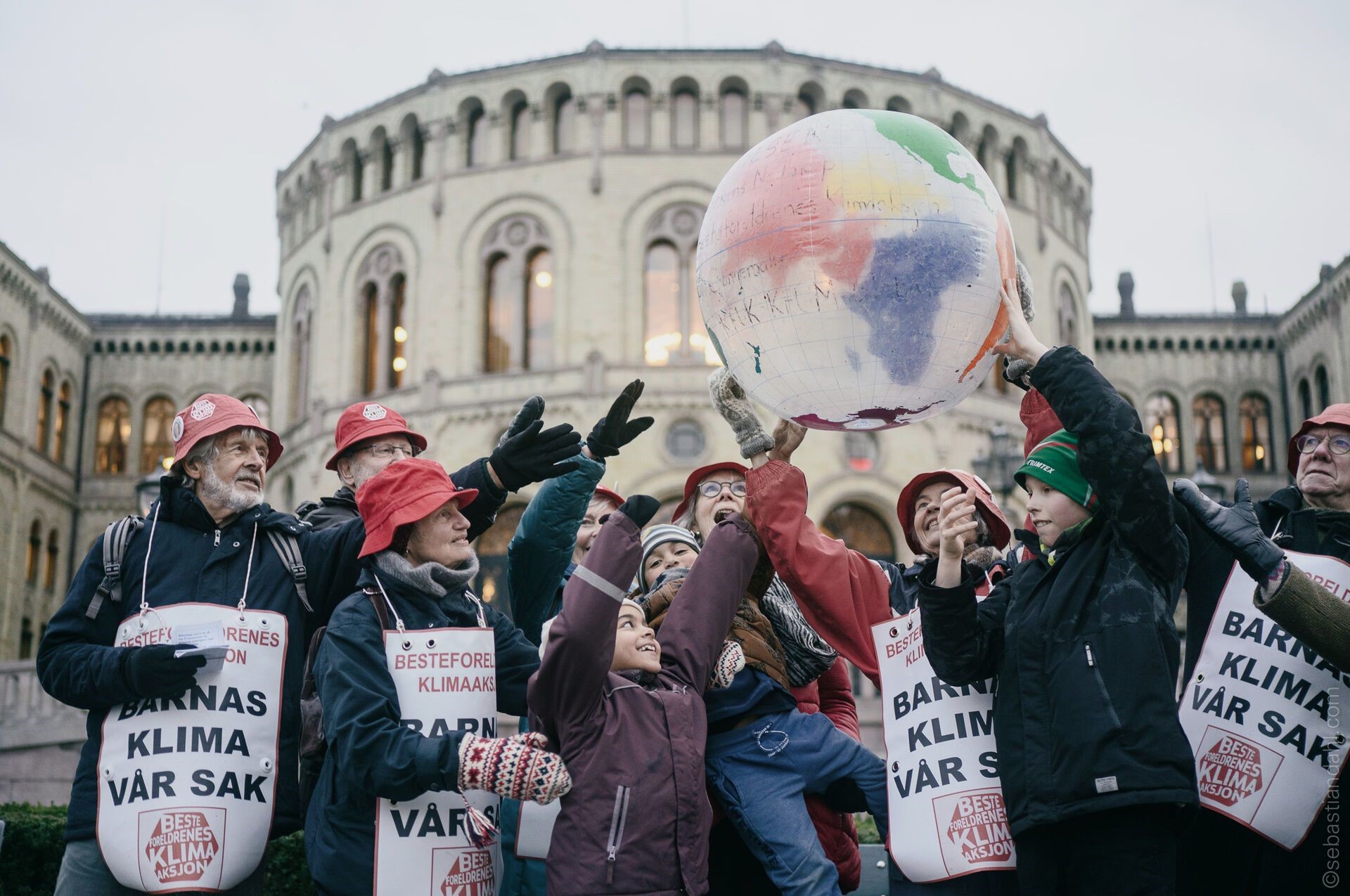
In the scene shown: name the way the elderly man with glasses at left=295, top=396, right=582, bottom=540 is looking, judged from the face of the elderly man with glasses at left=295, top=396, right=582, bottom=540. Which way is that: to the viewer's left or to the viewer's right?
to the viewer's right

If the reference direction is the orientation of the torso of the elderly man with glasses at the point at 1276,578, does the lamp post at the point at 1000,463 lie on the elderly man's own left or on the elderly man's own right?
on the elderly man's own right

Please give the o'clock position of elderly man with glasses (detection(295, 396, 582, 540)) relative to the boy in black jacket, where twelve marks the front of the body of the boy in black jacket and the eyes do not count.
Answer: The elderly man with glasses is roughly at 2 o'clock from the boy in black jacket.

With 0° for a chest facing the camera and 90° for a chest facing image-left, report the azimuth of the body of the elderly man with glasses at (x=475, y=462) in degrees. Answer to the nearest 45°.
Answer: approximately 315°

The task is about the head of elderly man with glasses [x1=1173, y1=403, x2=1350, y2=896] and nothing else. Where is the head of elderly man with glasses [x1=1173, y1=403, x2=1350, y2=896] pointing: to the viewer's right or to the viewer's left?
to the viewer's left

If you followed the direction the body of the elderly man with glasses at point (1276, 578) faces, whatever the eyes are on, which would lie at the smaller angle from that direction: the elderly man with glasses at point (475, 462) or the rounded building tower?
the elderly man with glasses

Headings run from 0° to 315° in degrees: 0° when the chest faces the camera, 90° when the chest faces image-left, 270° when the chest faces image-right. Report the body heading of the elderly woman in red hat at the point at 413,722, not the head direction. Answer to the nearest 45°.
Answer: approximately 315°
